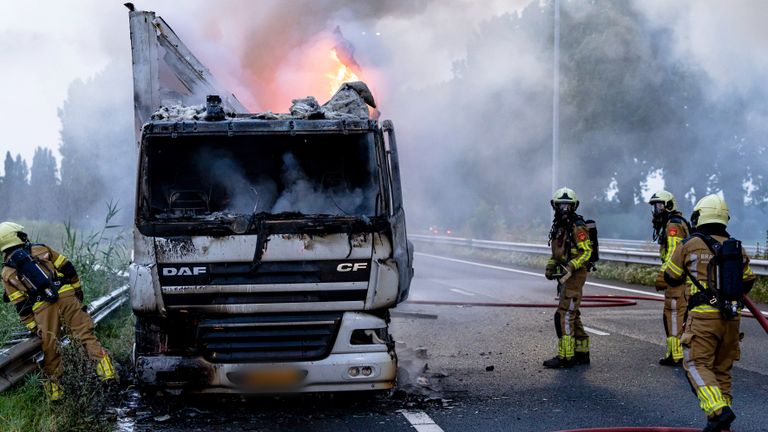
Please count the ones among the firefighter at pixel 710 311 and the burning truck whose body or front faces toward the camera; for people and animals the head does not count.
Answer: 1

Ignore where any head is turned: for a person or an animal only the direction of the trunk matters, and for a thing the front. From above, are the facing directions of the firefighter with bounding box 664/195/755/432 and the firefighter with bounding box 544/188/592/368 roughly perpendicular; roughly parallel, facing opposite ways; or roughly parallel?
roughly perpendicular

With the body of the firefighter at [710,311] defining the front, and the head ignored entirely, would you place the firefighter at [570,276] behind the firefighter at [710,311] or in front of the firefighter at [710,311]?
in front

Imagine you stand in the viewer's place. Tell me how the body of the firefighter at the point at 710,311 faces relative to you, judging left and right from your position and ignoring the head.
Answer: facing away from the viewer and to the left of the viewer

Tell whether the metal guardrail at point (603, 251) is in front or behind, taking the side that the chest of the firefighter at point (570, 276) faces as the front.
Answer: behind

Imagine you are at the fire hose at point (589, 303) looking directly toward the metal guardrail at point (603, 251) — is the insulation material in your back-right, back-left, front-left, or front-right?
back-left

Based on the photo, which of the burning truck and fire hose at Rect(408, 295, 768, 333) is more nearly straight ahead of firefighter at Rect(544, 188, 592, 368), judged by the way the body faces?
the burning truck

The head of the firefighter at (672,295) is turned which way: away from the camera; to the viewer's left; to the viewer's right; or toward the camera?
to the viewer's left

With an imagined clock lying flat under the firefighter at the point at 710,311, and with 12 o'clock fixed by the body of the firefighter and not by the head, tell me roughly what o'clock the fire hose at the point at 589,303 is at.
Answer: The fire hose is roughly at 1 o'clock from the firefighter.

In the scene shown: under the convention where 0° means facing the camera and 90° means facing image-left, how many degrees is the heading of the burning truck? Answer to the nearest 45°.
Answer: approximately 0°

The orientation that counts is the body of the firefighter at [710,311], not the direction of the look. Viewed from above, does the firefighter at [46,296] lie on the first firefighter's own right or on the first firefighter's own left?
on the first firefighter's own left
